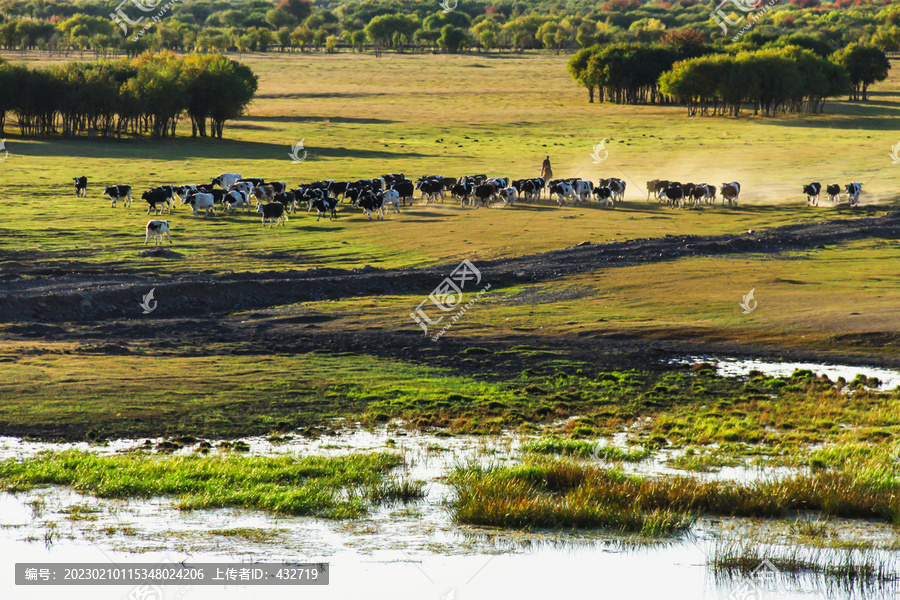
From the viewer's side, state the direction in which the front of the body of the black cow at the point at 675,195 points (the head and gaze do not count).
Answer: to the viewer's left

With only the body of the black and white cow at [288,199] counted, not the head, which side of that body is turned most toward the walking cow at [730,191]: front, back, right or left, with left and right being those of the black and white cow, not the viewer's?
back

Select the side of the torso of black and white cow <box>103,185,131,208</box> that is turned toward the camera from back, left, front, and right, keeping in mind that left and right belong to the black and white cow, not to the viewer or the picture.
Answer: left

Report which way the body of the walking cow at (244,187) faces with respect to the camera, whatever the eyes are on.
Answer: to the viewer's left

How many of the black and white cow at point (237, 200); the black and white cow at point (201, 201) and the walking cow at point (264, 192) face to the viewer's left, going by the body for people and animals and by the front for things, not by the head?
3

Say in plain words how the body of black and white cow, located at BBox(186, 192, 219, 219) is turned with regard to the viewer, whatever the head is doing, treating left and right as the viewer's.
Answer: facing to the left of the viewer

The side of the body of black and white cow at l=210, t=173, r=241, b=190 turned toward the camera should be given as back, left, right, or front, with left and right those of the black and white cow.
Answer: left

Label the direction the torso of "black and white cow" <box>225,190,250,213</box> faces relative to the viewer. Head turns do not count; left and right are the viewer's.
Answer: facing to the left of the viewer

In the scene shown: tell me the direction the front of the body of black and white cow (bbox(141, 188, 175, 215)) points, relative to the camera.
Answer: to the viewer's left

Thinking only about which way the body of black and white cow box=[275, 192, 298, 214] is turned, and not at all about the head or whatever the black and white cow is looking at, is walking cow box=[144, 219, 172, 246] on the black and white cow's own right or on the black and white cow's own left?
on the black and white cow's own left
